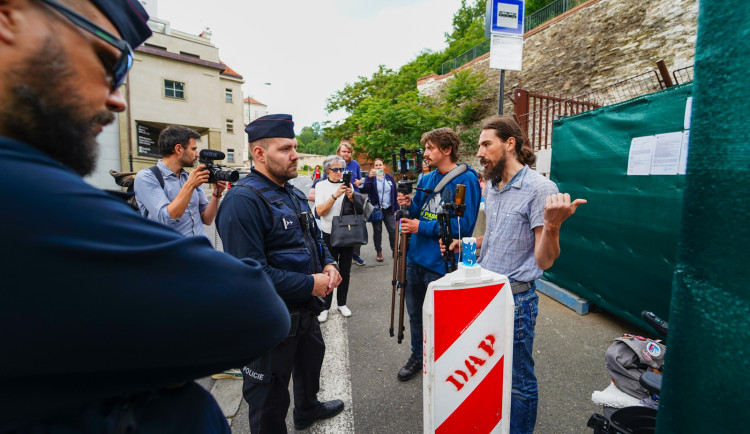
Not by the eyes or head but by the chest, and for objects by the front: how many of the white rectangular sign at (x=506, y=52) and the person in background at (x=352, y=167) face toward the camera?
2

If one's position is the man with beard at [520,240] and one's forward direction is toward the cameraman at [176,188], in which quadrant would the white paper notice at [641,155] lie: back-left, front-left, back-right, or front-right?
back-right

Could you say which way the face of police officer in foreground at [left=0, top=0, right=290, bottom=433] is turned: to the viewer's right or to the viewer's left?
to the viewer's right

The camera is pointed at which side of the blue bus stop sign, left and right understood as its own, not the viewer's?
front

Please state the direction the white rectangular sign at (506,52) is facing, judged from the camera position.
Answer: facing the viewer

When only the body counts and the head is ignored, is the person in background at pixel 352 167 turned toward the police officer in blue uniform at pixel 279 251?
yes

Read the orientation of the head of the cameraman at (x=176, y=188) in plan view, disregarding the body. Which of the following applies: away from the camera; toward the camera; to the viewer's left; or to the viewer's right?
to the viewer's right

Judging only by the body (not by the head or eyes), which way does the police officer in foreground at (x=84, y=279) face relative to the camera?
to the viewer's right

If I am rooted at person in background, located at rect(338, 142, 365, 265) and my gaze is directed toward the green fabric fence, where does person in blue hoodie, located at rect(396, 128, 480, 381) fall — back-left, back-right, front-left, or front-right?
front-right

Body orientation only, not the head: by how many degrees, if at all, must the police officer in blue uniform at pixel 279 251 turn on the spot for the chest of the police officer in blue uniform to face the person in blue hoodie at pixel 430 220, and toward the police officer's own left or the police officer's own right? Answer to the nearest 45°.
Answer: approximately 90° to the police officer's own left

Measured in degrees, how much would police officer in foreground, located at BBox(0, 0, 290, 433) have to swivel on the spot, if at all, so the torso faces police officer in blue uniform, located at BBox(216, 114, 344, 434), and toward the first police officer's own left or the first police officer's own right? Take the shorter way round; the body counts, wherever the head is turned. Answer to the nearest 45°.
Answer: approximately 45° to the first police officer's own left

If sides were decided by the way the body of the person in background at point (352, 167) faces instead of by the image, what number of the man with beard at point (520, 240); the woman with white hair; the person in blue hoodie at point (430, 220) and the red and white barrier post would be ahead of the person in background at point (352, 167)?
4

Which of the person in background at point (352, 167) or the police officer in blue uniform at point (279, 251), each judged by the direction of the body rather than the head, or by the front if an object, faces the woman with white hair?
the person in background

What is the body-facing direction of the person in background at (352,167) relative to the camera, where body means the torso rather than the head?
toward the camera

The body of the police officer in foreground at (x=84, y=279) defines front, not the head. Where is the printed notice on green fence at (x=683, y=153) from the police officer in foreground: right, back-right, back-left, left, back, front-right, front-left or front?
front

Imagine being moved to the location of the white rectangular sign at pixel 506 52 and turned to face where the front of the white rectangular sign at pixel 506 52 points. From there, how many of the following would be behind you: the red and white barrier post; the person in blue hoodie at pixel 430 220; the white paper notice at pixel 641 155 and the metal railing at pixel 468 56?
1

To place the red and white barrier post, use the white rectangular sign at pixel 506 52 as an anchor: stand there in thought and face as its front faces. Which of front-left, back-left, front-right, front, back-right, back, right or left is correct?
front
